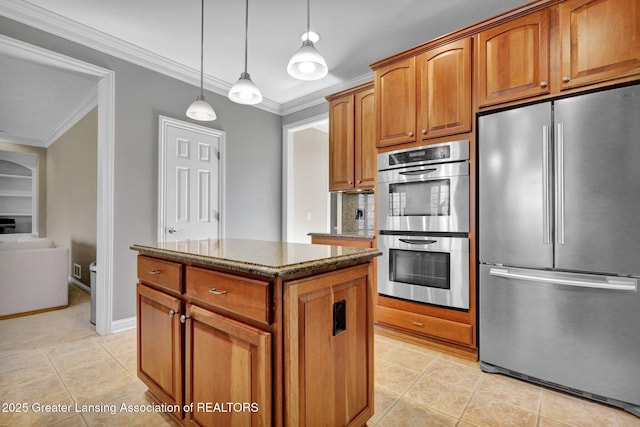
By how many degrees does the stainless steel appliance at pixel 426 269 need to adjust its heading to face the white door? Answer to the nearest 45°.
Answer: approximately 45° to its right

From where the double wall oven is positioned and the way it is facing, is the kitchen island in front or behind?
in front

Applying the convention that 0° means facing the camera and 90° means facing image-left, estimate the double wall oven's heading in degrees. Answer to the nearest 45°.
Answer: approximately 45°

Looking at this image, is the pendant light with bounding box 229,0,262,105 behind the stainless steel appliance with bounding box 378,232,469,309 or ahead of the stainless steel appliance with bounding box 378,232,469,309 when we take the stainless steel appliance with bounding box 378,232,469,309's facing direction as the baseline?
ahead
